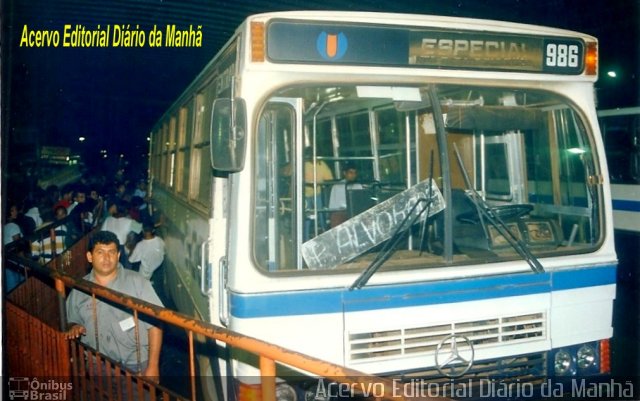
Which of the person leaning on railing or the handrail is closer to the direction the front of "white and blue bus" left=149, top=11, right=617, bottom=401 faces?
the handrail

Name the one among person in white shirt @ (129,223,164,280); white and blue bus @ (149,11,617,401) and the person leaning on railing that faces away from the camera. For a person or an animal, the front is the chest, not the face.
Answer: the person in white shirt

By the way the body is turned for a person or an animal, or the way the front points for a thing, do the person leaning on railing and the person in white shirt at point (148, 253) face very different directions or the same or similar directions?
very different directions

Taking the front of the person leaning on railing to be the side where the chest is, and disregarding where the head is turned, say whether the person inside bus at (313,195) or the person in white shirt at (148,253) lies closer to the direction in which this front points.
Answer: the person inside bus

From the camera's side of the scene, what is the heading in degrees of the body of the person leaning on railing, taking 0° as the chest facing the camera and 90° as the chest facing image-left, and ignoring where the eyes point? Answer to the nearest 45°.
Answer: approximately 0°

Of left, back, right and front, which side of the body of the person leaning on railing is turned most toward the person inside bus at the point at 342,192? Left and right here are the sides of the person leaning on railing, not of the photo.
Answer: left

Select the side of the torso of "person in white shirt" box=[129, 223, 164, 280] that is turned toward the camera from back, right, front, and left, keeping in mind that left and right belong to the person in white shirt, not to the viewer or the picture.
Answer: back

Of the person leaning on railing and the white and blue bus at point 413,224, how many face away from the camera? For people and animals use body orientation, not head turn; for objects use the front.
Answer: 0

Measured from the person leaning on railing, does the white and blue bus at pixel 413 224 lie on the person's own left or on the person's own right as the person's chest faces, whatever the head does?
on the person's own left

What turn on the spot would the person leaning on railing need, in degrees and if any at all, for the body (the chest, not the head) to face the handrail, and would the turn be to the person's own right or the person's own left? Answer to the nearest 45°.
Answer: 0° — they already face it
